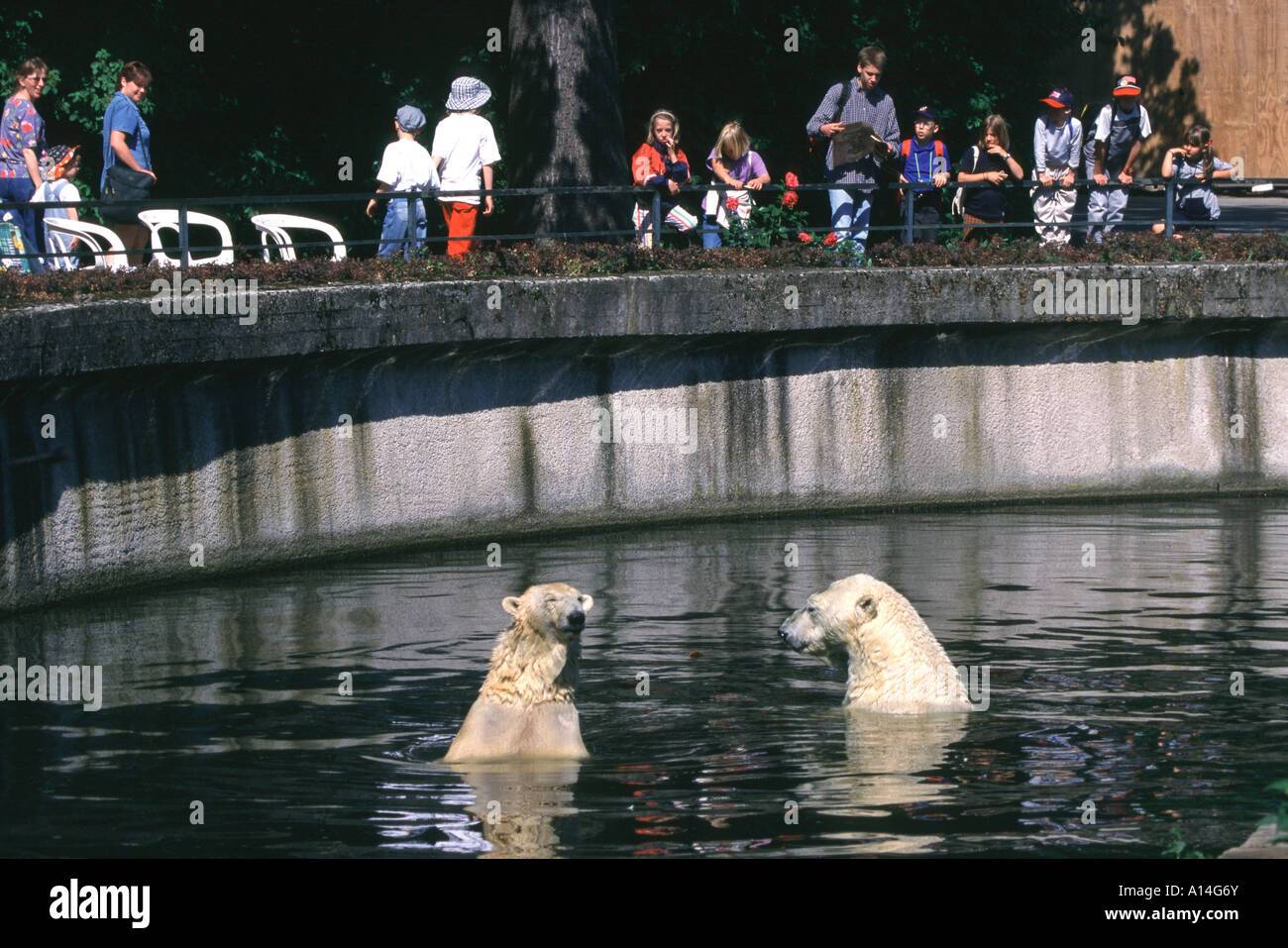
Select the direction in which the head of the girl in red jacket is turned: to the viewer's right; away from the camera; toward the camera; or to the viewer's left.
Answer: toward the camera

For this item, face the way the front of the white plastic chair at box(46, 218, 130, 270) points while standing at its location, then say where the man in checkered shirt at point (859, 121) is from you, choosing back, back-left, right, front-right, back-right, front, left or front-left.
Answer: front-left

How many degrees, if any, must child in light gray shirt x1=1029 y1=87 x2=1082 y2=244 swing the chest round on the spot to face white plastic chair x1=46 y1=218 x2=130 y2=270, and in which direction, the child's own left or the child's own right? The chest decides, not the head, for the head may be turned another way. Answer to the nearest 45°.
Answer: approximately 45° to the child's own right

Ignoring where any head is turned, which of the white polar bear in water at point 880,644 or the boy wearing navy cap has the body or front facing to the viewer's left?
the white polar bear in water

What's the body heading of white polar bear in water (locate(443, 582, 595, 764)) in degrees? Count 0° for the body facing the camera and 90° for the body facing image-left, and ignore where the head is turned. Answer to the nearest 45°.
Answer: approximately 315°

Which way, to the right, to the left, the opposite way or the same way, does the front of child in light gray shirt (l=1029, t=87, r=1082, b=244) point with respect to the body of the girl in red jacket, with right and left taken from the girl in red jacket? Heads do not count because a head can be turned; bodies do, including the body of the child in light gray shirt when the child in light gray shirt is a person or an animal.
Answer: the same way

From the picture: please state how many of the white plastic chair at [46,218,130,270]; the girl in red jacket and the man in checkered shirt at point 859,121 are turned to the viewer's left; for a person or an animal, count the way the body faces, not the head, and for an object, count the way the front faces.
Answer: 0

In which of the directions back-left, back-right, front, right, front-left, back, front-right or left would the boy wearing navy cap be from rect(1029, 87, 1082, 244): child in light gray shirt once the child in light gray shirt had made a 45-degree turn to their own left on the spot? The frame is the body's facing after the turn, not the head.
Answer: back-right

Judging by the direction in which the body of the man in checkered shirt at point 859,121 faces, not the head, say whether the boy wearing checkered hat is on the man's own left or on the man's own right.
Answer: on the man's own right

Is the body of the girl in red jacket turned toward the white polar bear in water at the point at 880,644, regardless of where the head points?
yes

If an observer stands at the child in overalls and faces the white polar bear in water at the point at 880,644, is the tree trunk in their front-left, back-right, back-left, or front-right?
front-right

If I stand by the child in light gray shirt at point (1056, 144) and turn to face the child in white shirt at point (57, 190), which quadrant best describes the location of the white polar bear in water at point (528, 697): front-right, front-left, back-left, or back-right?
front-left

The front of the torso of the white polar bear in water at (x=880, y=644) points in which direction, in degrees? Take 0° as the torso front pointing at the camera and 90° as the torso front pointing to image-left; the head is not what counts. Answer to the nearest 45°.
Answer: approximately 90°

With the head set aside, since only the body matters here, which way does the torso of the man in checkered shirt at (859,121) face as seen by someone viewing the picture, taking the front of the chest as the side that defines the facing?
toward the camera

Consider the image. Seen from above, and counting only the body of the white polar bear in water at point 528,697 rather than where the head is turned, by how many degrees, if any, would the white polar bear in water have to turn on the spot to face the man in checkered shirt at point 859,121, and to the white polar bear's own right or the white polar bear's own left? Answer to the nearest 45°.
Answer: approximately 135° to the white polar bear's own left
